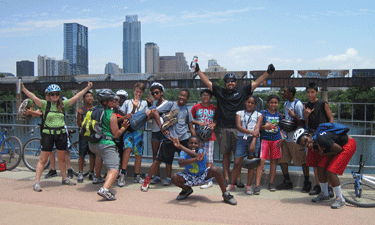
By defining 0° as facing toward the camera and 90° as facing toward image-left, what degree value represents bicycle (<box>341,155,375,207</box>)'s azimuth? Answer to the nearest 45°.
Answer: approximately 90°
